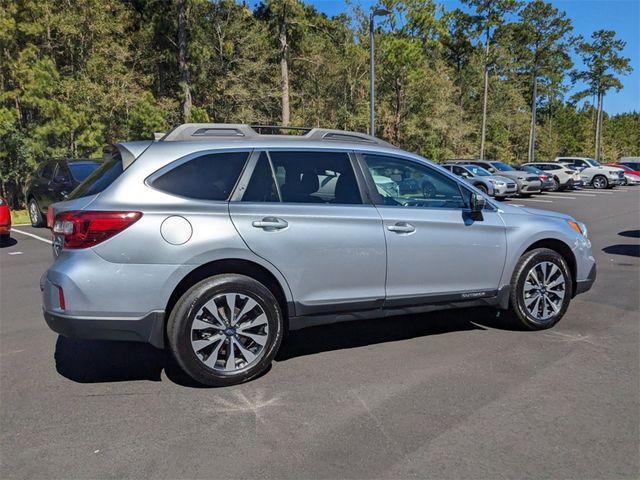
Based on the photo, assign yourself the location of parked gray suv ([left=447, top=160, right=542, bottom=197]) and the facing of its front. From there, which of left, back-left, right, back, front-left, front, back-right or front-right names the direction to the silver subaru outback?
front-right

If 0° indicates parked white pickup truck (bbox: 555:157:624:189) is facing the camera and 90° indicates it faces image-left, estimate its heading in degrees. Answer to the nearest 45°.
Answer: approximately 315°

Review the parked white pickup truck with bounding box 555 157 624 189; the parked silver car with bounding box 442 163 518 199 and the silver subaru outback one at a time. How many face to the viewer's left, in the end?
0

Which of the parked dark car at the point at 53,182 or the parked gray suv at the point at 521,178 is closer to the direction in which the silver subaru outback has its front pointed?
the parked gray suv

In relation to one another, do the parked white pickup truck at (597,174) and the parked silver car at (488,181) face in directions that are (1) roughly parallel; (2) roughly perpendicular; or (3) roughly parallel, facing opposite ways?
roughly parallel

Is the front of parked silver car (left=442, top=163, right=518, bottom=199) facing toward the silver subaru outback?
no

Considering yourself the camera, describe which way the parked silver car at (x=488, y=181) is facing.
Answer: facing the viewer and to the right of the viewer

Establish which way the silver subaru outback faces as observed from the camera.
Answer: facing away from the viewer and to the right of the viewer

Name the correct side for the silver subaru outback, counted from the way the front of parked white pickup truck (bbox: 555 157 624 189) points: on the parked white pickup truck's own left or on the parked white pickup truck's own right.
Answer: on the parked white pickup truck's own right

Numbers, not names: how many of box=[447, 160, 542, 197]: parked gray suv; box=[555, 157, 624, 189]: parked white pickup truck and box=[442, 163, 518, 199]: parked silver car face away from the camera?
0

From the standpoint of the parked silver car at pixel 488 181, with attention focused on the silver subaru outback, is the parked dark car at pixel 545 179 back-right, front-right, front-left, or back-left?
back-left

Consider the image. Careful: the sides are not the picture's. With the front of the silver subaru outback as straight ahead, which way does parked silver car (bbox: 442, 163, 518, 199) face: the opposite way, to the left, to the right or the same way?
to the right

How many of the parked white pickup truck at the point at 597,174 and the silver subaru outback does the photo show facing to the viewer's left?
0

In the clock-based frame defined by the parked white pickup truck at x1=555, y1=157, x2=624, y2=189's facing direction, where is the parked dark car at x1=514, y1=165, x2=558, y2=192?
The parked dark car is roughly at 2 o'clock from the parked white pickup truck.

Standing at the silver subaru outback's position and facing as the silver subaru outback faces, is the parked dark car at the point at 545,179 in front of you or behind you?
in front

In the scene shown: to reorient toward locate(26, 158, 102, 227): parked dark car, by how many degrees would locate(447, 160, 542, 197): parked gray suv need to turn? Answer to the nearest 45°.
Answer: approximately 90° to its right

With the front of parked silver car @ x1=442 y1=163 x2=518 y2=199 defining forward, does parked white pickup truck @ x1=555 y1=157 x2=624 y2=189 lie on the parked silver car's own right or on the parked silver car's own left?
on the parked silver car's own left

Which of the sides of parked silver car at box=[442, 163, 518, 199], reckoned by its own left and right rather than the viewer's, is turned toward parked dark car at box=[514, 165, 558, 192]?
left

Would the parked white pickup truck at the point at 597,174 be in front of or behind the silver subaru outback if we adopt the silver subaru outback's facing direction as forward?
in front
